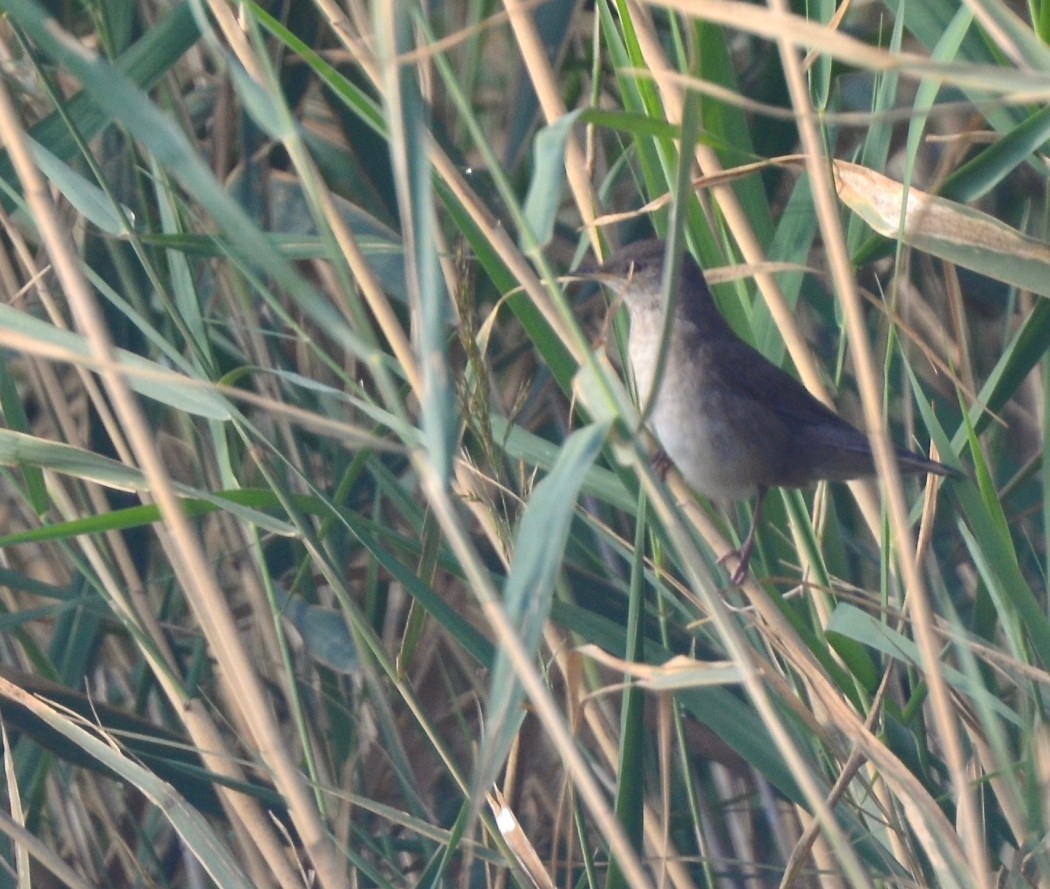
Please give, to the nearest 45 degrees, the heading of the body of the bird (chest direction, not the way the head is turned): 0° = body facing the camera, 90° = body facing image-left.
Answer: approximately 90°
